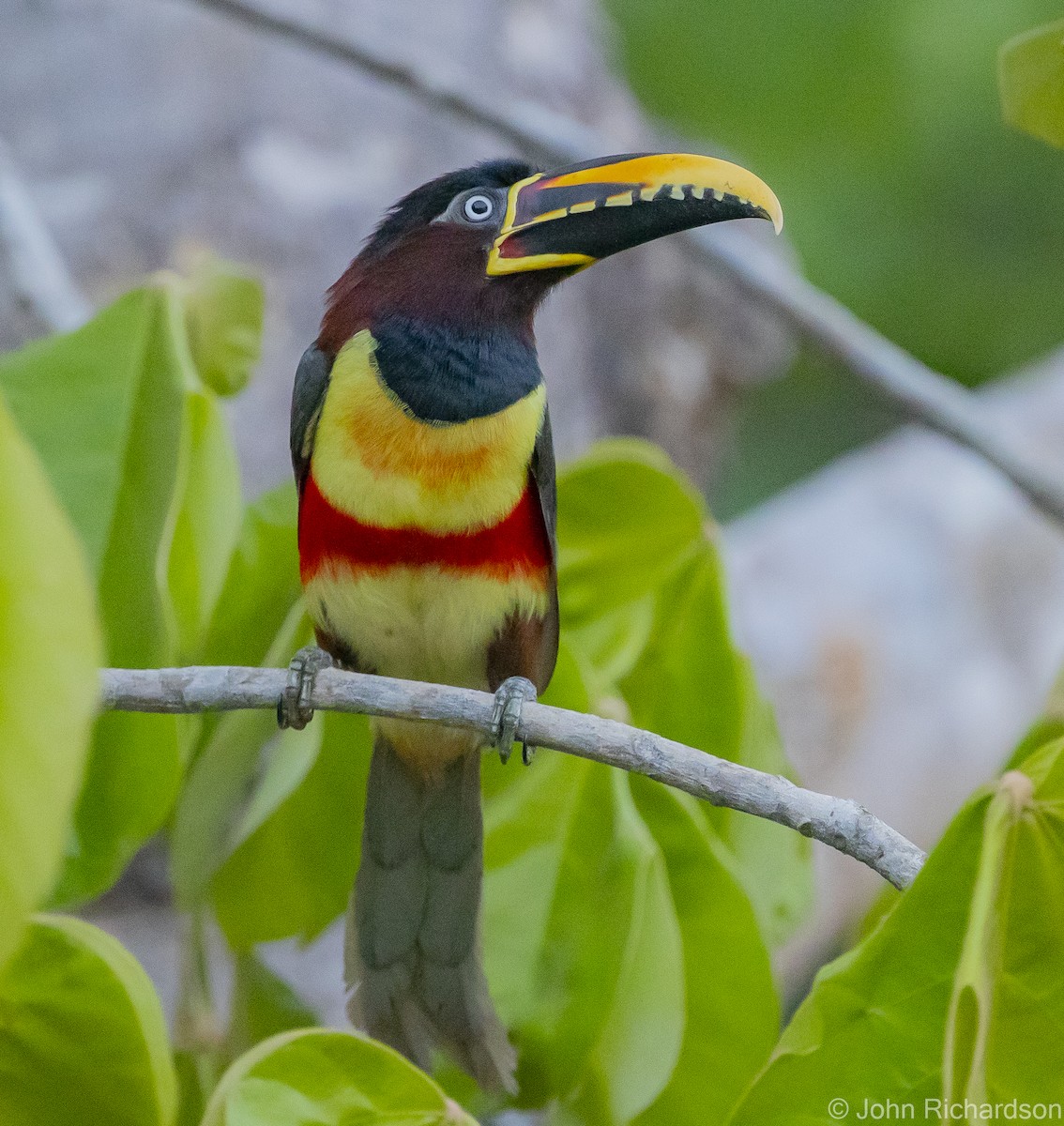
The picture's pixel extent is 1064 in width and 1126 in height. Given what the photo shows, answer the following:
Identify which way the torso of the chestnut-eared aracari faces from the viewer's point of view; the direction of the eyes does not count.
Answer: toward the camera
